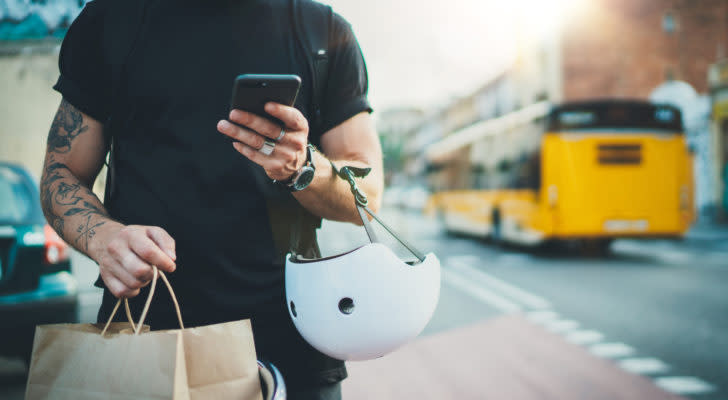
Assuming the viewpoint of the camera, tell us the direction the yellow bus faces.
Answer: facing away from the viewer and to the left of the viewer

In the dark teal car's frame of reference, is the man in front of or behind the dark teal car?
behind

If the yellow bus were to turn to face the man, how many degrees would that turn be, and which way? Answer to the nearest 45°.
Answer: approximately 135° to its left

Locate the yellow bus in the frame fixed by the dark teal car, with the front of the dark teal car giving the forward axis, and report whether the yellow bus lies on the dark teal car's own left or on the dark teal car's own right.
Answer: on the dark teal car's own right

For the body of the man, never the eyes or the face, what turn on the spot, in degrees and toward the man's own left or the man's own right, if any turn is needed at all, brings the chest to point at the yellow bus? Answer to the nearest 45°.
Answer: approximately 135° to the man's own left

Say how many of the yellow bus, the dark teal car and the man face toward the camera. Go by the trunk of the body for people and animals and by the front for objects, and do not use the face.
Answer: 1

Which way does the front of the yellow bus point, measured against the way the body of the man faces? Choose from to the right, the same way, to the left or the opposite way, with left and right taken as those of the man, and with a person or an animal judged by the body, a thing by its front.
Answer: the opposite way

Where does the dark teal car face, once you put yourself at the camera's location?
facing away from the viewer and to the left of the viewer

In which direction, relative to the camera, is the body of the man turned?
toward the camera

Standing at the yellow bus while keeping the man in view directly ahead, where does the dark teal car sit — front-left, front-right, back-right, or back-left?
front-right
